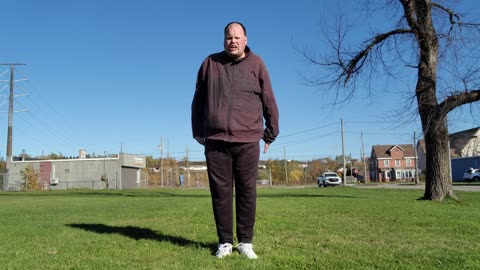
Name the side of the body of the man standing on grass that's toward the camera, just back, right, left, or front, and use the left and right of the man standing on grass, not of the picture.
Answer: front
